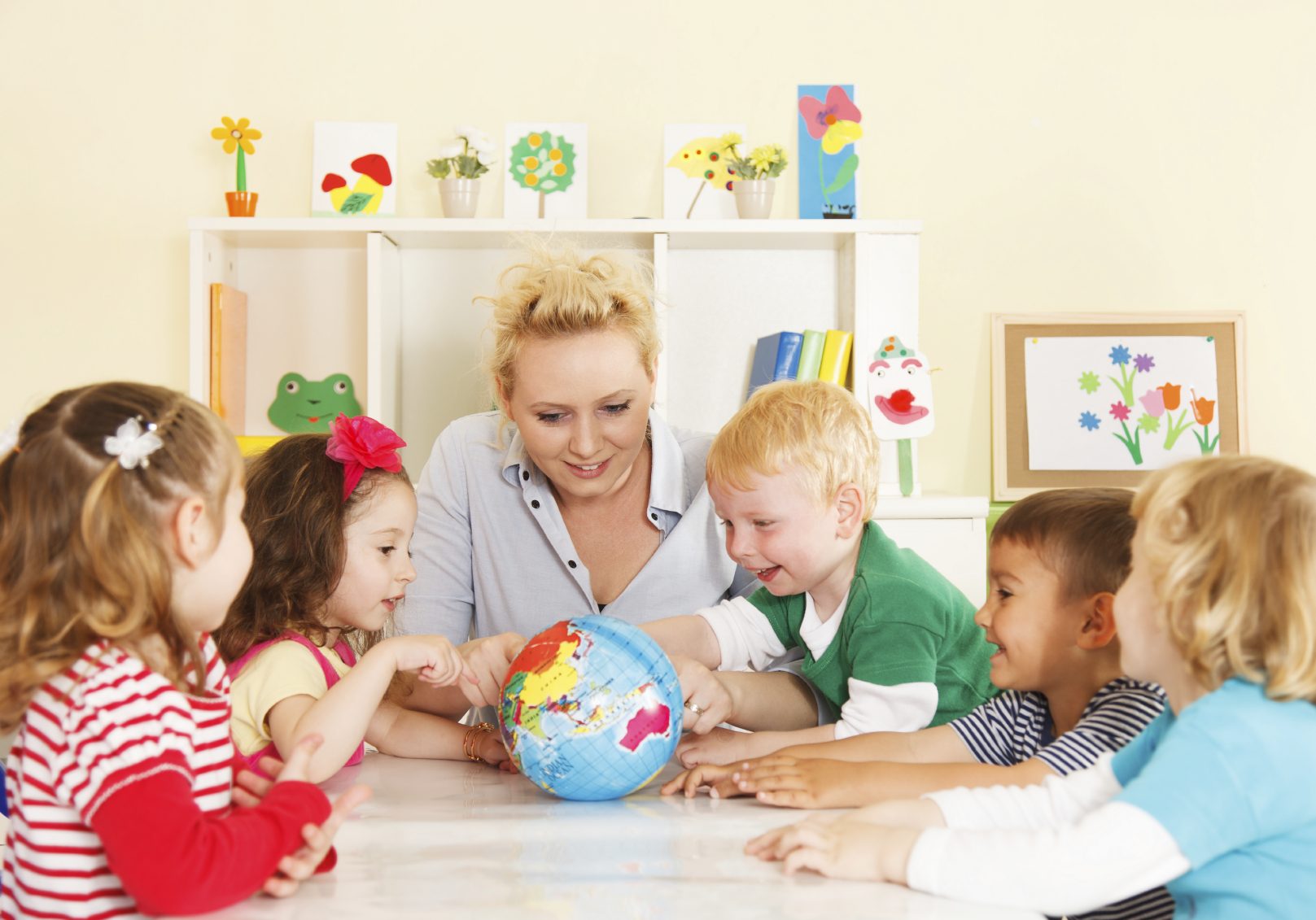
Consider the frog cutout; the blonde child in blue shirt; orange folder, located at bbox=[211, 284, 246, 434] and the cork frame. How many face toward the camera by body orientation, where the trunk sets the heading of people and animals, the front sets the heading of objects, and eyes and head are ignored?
2

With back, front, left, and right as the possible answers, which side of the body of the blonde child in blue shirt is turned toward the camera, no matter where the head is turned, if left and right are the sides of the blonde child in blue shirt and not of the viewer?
left

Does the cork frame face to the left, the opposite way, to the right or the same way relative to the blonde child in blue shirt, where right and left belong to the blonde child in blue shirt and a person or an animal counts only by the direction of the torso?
to the left

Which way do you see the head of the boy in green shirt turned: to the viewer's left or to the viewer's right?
to the viewer's left

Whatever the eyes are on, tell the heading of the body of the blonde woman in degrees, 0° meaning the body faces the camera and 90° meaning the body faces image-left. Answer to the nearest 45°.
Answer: approximately 0°

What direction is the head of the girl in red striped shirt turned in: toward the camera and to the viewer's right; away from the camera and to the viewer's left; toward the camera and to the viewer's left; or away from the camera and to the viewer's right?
away from the camera and to the viewer's right

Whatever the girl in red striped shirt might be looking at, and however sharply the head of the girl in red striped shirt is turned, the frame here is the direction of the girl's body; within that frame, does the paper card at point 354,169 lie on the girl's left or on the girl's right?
on the girl's left
